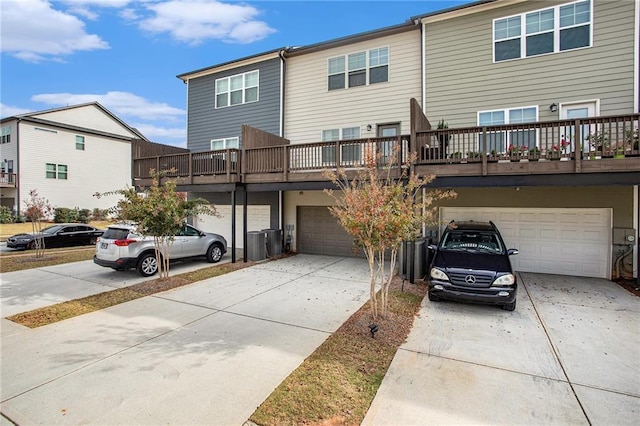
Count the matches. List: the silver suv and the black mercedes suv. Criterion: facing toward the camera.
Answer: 1

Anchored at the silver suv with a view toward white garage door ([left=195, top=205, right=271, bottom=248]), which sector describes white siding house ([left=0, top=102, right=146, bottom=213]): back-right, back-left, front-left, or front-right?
front-left

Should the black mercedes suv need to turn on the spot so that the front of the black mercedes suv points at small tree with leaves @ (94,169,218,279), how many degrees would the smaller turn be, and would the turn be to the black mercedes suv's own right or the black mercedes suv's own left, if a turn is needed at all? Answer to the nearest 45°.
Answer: approximately 90° to the black mercedes suv's own right

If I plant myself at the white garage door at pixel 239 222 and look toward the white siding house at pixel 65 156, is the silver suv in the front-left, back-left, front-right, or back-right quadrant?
back-left

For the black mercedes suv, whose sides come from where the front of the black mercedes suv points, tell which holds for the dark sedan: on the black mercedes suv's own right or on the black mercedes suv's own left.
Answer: on the black mercedes suv's own right

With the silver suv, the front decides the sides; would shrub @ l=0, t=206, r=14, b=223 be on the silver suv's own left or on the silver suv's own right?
on the silver suv's own left

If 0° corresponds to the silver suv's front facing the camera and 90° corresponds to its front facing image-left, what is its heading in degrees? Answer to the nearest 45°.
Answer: approximately 225°

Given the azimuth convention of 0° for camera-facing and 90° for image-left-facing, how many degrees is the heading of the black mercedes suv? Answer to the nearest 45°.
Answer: approximately 0°

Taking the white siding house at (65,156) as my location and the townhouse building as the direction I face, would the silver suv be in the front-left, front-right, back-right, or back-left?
front-right

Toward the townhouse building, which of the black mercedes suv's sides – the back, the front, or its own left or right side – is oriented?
back

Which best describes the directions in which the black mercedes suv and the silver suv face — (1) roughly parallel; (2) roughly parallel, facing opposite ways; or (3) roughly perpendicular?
roughly parallel, facing opposite ways

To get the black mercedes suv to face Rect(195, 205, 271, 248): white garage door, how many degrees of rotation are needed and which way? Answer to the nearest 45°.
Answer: approximately 135° to its right

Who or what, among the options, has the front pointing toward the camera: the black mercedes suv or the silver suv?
the black mercedes suv
